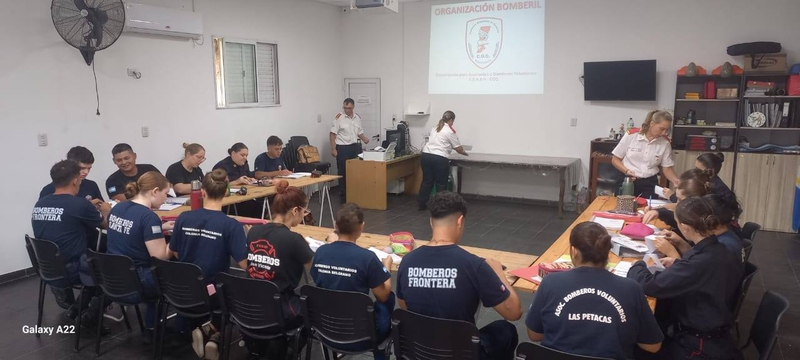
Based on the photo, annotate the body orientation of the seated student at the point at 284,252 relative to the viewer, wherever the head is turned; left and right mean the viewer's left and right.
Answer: facing away from the viewer and to the right of the viewer

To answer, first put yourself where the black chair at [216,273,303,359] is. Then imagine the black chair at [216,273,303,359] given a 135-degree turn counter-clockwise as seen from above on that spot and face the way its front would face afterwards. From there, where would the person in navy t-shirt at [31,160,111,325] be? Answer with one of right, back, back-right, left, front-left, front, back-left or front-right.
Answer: front-right

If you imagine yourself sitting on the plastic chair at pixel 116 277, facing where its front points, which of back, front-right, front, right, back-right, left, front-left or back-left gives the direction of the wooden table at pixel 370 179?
front

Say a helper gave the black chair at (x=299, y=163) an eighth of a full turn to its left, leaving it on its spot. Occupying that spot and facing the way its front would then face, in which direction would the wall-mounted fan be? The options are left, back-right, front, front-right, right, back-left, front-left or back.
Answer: back-right

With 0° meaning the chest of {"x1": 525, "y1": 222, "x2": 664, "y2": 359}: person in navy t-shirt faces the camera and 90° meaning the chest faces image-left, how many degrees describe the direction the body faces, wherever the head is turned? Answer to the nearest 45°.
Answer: approximately 180°

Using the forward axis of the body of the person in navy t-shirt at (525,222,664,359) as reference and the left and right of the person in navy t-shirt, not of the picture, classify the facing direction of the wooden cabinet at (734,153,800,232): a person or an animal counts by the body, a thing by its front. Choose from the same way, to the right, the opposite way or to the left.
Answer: the opposite way

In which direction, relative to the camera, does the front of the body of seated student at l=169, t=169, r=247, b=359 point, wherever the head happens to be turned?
away from the camera

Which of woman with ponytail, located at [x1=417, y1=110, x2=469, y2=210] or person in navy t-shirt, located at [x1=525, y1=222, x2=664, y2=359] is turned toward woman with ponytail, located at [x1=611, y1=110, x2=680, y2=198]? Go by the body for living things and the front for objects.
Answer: the person in navy t-shirt

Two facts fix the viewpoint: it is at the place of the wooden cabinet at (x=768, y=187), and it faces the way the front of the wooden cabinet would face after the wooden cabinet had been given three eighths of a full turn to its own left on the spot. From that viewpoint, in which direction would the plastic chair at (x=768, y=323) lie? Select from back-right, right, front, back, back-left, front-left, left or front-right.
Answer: back-right

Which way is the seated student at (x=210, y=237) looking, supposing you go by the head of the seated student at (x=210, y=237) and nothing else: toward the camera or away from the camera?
away from the camera

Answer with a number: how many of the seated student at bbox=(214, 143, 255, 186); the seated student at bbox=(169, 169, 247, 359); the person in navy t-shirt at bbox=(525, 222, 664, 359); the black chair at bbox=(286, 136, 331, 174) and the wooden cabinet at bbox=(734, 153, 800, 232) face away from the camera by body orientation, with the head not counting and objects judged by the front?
2

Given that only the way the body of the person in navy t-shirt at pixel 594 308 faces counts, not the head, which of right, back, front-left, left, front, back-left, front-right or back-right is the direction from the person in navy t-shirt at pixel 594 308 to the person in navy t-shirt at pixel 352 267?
left

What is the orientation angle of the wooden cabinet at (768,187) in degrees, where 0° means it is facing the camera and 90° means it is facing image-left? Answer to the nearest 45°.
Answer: approximately 0°

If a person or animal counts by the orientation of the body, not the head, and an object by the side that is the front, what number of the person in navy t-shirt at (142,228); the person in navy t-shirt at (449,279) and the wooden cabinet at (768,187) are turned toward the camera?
1

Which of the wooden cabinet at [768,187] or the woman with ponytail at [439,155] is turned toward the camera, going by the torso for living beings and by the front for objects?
the wooden cabinet

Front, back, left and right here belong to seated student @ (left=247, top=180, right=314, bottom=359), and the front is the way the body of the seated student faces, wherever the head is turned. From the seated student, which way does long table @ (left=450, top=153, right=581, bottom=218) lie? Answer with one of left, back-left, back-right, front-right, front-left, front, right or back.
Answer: front

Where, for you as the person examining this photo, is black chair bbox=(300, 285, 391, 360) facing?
facing away from the viewer and to the right of the viewer

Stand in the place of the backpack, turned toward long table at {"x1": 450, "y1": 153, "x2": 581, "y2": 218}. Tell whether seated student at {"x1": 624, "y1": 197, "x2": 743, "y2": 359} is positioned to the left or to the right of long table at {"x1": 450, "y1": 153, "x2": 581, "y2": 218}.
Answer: right

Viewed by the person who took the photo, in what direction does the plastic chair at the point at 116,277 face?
facing away from the viewer and to the right of the viewer

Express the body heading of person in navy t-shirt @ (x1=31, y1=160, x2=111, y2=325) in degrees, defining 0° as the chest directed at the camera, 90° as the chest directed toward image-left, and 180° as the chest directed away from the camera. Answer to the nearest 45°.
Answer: approximately 225°
